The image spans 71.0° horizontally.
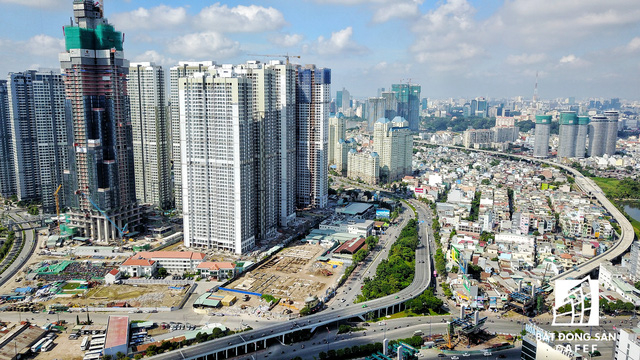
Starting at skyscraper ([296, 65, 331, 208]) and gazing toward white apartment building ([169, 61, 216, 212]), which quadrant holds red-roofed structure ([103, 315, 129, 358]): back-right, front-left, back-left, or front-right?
front-left

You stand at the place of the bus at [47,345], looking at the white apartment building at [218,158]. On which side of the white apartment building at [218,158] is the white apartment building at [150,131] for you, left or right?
left

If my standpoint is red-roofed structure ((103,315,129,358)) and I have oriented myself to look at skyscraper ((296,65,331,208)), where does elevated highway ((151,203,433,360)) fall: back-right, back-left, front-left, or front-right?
front-right
